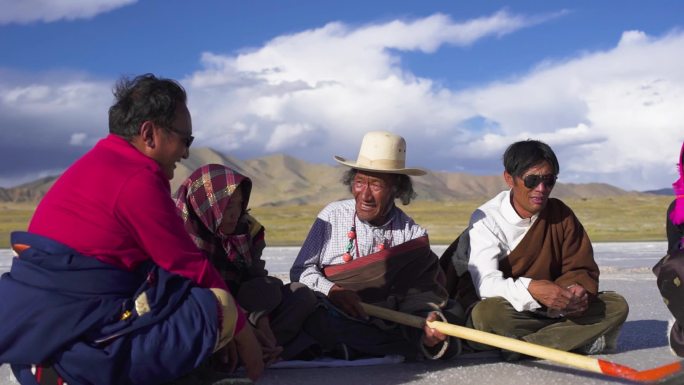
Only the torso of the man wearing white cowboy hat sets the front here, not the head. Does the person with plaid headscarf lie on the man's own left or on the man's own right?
on the man's own right

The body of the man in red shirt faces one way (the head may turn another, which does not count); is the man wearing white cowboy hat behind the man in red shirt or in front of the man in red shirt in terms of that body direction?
in front

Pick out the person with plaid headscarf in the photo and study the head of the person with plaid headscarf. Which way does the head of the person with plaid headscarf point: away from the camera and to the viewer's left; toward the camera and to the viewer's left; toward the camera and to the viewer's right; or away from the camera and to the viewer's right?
toward the camera and to the viewer's right

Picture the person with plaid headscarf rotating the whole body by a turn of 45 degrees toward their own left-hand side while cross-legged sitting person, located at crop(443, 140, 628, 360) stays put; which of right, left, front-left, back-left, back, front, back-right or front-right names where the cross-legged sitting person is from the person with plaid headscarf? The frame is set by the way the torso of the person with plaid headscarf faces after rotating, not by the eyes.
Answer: front

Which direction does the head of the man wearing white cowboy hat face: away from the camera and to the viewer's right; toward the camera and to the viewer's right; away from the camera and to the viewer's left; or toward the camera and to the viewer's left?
toward the camera and to the viewer's left

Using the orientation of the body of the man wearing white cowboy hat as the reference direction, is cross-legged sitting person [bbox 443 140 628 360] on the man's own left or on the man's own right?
on the man's own left

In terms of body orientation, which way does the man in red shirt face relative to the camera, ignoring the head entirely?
to the viewer's right

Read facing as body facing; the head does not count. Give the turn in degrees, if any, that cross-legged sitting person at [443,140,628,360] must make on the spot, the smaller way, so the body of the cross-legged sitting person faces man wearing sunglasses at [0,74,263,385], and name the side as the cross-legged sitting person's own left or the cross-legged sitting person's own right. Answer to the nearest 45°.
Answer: approximately 90° to the cross-legged sitting person's own right

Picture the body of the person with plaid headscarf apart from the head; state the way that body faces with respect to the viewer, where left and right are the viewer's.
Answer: facing the viewer and to the right of the viewer

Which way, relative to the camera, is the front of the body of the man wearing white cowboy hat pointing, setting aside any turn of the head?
toward the camera

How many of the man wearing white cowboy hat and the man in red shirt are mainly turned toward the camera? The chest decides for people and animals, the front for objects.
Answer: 1
